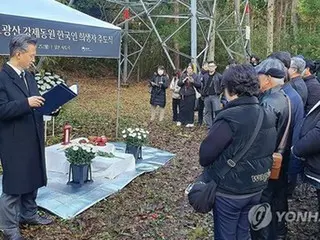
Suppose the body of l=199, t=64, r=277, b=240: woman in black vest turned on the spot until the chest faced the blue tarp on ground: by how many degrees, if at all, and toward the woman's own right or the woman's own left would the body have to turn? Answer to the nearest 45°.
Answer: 0° — they already face it

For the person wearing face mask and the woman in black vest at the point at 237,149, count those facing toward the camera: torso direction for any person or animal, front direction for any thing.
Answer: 1

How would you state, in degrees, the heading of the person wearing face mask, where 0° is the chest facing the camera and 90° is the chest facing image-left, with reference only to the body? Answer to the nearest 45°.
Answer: approximately 0°

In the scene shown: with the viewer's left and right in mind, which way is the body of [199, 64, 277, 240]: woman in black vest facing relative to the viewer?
facing away from the viewer and to the left of the viewer

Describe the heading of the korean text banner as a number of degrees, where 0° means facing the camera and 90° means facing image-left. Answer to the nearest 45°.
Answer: approximately 315°

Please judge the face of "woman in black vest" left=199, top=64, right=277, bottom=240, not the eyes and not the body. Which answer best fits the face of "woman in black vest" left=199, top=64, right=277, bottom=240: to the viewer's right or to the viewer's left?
to the viewer's left

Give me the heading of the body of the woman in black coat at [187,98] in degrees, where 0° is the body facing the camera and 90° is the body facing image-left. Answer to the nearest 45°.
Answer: approximately 0°
